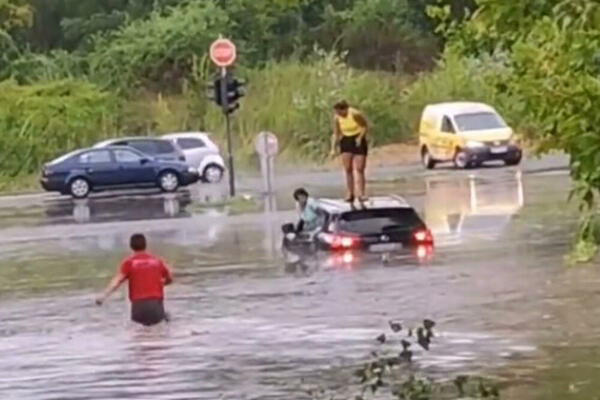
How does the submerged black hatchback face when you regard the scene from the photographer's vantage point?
facing away from the viewer and to the left of the viewer

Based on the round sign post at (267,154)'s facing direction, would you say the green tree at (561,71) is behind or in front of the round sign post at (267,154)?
behind

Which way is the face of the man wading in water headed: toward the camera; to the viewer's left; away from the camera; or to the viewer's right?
away from the camera

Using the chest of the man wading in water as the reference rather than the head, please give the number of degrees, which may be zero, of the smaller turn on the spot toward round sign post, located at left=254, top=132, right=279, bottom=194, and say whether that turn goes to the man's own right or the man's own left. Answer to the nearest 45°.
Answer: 0° — they already face it

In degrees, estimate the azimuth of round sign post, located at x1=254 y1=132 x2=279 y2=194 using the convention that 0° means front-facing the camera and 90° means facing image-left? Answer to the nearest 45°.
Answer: approximately 180°

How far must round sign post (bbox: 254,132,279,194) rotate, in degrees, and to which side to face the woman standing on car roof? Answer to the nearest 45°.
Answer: approximately 180°

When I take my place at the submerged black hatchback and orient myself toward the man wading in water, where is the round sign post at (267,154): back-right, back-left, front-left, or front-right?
back-right

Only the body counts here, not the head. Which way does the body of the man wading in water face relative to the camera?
away from the camera

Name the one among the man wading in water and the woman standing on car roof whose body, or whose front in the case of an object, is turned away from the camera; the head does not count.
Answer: the man wading in water

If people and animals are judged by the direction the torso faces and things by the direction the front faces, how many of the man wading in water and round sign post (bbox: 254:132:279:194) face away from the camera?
2

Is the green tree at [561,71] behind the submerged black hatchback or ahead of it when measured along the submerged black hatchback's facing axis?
behind

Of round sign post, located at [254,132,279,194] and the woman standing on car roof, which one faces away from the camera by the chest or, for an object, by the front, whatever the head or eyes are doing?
the round sign post

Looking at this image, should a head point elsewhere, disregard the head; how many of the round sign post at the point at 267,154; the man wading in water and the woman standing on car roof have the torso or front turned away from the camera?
2
